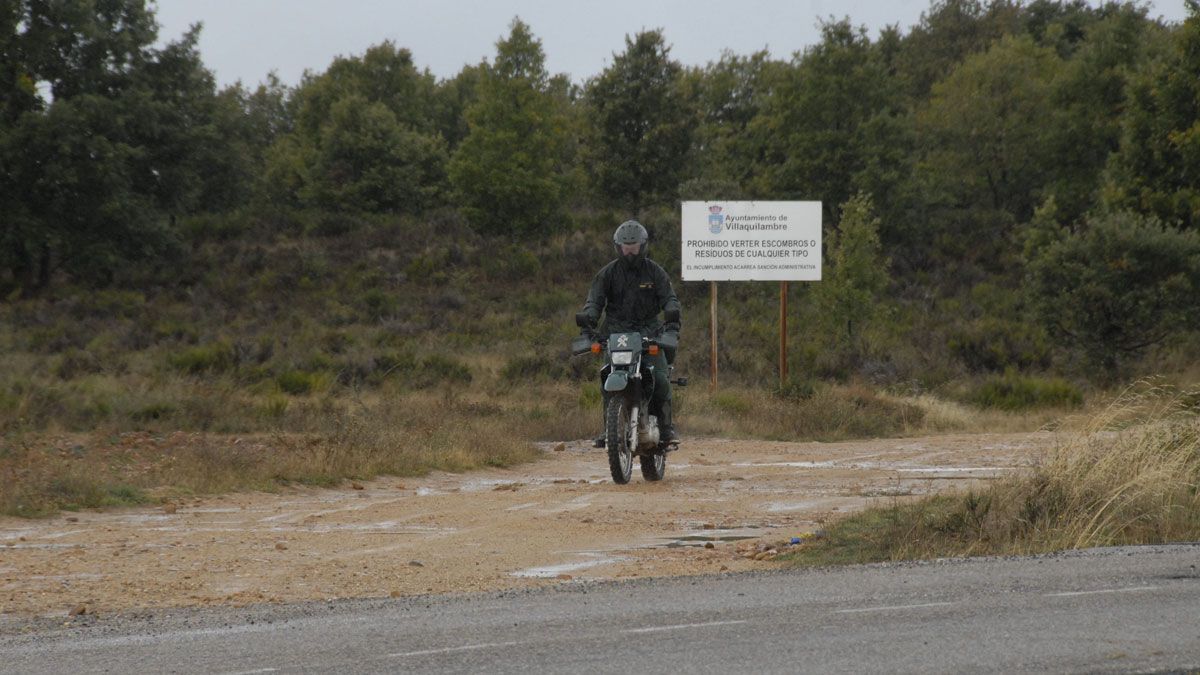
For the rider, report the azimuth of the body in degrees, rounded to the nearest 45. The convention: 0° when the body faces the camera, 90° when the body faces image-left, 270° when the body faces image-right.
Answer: approximately 0°

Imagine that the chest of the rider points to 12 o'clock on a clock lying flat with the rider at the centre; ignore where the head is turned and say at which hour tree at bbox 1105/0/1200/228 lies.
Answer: The tree is roughly at 7 o'clock from the rider.

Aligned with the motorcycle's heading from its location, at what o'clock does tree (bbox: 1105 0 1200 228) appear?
The tree is roughly at 7 o'clock from the motorcycle.

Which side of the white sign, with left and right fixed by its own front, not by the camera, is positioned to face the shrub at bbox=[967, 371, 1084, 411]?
left

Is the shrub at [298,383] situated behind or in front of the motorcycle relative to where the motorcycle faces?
behind

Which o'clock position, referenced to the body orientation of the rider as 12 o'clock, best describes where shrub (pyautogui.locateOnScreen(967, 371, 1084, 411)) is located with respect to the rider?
The shrub is roughly at 7 o'clock from the rider.

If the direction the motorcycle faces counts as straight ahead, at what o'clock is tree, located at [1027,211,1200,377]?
The tree is roughly at 7 o'clock from the motorcycle.

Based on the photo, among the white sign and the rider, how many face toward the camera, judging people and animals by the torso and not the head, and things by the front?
2

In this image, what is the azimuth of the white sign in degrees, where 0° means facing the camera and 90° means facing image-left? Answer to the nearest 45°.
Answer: approximately 0°
